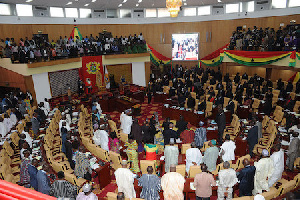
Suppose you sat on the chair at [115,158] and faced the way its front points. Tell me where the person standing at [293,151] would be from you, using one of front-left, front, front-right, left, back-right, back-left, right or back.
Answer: front-right

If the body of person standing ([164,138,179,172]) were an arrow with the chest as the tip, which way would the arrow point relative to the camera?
away from the camera

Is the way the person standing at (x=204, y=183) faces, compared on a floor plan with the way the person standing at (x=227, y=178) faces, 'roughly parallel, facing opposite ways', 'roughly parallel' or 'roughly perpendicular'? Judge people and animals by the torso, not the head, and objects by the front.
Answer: roughly parallel

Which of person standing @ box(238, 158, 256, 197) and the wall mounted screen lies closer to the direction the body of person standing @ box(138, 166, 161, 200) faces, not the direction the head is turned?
the wall mounted screen

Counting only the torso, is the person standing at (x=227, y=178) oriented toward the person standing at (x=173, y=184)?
no

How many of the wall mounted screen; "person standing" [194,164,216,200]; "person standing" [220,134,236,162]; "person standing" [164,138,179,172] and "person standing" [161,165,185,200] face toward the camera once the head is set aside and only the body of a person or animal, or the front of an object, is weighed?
1

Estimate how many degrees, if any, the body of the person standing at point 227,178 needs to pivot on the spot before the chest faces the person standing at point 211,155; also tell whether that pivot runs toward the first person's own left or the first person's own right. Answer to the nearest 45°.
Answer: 0° — they already face them

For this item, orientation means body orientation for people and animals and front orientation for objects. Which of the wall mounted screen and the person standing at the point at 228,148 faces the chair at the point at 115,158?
the wall mounted screen

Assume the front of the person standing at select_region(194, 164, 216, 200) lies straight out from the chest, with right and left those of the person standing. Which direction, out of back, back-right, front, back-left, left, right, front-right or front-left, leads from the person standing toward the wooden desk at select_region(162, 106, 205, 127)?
front

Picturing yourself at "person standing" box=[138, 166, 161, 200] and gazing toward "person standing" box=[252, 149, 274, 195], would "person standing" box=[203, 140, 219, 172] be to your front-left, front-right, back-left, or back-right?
front-left

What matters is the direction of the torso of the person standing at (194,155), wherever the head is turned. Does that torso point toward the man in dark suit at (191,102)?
yes

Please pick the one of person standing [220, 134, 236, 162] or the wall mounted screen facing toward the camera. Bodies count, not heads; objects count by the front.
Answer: the wall mounted screen

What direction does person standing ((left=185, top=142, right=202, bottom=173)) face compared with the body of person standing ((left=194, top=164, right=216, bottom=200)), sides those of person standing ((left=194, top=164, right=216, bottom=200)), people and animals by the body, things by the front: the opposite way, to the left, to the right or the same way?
the same way

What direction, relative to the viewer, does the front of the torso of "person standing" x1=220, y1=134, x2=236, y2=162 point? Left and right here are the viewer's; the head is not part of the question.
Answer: facing away from the viewer

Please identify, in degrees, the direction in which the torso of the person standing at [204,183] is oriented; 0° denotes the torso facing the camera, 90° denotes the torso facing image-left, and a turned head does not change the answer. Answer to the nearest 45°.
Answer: approximately 180°

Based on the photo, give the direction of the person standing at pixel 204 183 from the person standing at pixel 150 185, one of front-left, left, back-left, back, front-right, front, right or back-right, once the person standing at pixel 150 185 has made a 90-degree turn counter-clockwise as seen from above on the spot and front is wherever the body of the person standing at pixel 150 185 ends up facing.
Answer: back

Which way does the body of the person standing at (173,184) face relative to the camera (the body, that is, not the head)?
away from the camera

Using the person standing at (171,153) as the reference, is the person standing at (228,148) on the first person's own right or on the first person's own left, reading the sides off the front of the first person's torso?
on the first person's own right

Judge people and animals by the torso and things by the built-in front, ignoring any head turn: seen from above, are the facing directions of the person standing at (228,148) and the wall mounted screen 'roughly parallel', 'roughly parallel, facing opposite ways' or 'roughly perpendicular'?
roughly parallel, facing opposite ways

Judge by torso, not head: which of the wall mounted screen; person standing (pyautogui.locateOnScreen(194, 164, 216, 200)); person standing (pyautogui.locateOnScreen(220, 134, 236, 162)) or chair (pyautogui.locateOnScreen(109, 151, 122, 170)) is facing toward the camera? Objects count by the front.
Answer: the wall mounted screen

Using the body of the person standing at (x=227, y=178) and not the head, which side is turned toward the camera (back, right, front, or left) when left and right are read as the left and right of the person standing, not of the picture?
back

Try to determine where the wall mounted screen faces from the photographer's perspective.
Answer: facing the viewer

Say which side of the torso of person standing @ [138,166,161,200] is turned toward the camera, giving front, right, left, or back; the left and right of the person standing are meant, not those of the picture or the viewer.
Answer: back
